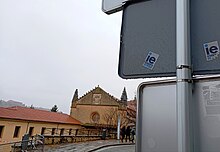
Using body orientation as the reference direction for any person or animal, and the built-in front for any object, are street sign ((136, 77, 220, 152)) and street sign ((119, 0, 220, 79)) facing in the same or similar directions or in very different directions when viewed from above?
same or similar directions

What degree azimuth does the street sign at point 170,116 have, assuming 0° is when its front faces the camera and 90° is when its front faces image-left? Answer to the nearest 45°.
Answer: approximately 180°

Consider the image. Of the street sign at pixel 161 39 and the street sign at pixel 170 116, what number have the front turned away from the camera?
2

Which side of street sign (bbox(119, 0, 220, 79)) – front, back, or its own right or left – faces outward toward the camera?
back
